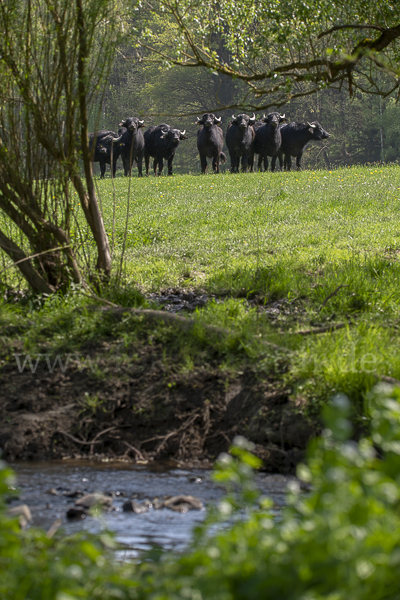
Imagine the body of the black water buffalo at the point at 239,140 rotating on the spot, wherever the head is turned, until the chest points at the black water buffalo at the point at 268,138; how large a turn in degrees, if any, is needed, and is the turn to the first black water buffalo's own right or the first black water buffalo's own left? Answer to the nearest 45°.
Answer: approximately 135° to the first black water buffalo's own left

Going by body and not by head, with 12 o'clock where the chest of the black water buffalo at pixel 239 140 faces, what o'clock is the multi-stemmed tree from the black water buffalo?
The multi-stemmed tree is roughly at 12 o'clock from the black water buffalo.

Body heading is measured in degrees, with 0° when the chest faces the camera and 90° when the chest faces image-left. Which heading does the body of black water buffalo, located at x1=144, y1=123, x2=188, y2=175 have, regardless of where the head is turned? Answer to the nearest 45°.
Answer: approximately 315°

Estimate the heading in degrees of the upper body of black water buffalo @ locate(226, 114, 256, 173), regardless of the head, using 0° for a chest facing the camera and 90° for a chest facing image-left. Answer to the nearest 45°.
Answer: approximately 0°

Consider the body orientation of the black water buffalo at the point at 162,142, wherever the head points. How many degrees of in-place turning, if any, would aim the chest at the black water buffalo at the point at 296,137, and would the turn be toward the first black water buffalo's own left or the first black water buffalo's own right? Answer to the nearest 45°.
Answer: approximately 45° to the first black water buffalo's own left

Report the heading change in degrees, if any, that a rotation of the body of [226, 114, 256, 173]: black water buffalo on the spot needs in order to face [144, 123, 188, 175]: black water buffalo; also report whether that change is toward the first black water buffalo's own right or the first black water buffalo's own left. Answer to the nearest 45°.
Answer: approximately 135° to the first black water buffalo's own right

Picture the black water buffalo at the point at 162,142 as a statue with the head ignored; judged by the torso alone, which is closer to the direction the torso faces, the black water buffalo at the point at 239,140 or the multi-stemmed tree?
the black water buffalo

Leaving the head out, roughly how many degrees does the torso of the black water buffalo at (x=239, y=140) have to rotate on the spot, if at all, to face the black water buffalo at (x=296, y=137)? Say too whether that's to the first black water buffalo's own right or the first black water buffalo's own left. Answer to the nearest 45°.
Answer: approximately 135° to the first black water buffalo's own left

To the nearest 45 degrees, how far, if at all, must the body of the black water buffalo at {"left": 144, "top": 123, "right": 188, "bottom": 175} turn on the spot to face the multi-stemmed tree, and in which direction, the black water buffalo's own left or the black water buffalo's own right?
approximately 45° to the black water buffalo's own right

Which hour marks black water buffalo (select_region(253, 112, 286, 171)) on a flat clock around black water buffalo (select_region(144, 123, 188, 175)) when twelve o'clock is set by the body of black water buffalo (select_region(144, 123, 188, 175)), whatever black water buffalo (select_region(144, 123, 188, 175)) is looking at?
black water buffalo (select_region(253, 112, 286, 171)) is roughly at 11 o'clock from black water buffalo (select_region(144, 123, 188, 175)).

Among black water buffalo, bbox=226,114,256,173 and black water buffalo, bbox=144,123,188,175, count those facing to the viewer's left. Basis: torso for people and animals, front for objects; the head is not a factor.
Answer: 0
